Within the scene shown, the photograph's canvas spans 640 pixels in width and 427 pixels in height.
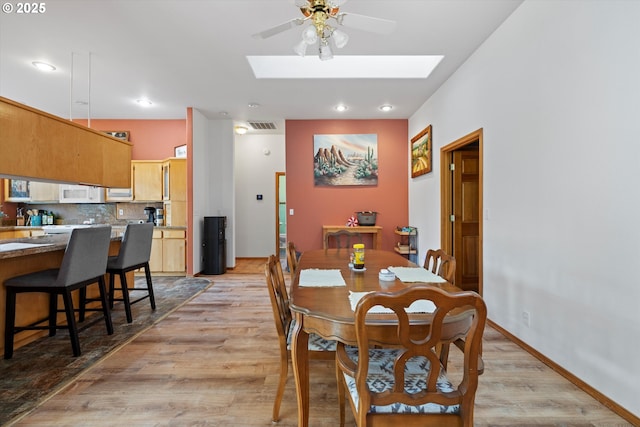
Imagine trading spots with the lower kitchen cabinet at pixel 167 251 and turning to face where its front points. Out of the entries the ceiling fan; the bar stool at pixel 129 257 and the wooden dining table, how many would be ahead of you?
3

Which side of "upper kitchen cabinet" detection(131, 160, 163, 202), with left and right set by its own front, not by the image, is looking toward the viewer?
front

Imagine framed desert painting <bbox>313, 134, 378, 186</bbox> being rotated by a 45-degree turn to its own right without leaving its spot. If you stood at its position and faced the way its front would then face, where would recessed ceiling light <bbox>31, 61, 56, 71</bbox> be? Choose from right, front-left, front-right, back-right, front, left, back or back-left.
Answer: front

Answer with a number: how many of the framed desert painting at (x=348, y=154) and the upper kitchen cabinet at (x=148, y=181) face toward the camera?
2

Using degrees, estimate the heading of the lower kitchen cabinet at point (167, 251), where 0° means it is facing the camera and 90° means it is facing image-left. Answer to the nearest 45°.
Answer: approximately 0°

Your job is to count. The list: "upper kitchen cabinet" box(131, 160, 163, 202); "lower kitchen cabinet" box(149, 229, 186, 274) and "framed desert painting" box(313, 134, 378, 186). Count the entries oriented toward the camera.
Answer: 3

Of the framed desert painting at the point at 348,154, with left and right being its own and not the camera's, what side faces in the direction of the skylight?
front

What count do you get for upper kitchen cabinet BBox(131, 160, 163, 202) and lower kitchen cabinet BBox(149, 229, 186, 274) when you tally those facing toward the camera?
2

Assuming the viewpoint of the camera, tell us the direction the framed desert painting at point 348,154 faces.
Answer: facing the viewer

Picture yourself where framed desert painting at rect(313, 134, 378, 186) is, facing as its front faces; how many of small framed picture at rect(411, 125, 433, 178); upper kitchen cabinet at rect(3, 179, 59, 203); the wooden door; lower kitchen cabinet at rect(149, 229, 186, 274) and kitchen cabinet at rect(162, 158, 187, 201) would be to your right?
3

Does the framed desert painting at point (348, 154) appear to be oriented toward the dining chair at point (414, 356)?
yes

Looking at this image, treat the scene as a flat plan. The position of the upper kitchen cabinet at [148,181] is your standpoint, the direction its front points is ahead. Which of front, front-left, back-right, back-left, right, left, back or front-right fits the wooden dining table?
front

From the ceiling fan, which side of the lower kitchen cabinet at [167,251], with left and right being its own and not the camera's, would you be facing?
front

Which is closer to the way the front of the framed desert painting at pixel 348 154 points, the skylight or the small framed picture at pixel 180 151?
the skylight

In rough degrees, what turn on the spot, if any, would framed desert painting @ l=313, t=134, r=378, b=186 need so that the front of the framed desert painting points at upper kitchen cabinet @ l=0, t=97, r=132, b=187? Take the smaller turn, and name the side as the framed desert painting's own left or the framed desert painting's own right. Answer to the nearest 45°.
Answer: approximately 45° to the framed desert painting's own right
